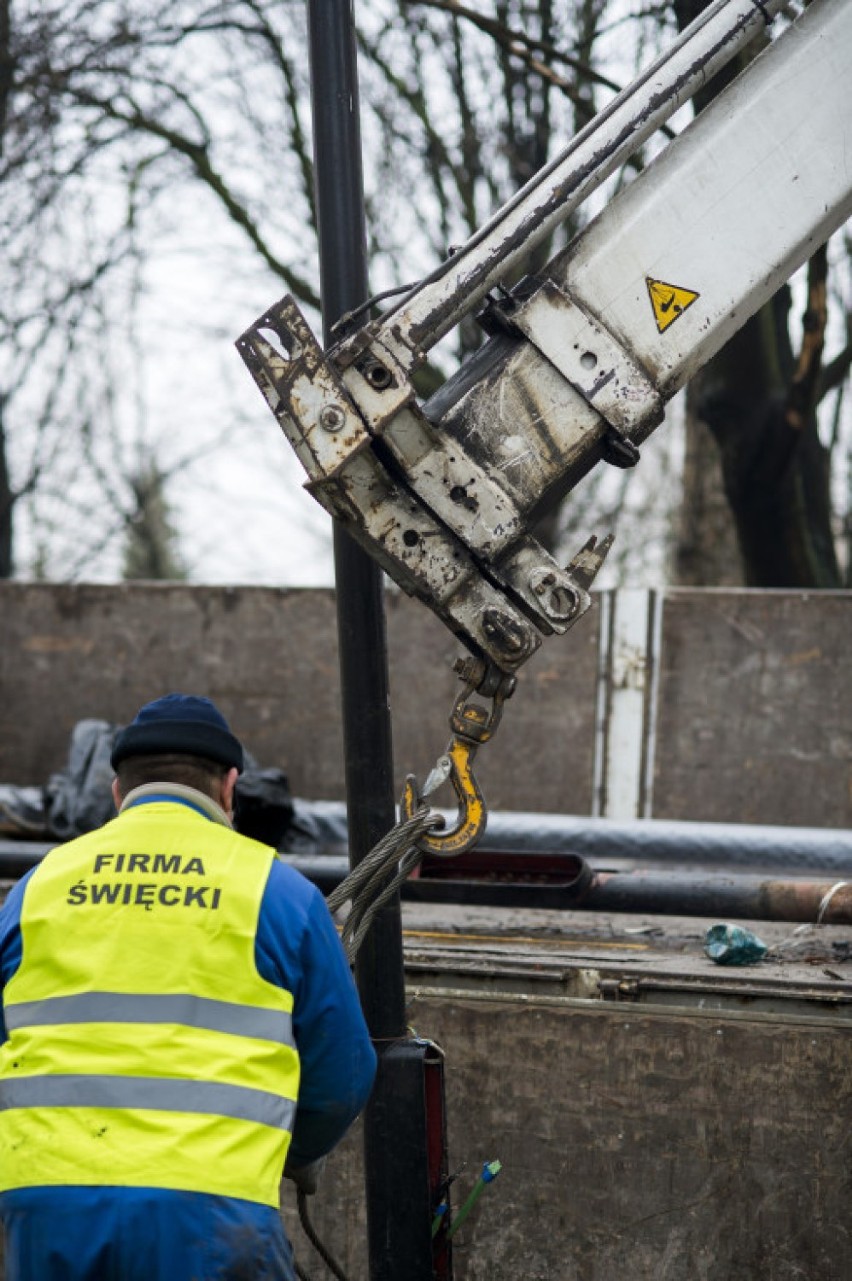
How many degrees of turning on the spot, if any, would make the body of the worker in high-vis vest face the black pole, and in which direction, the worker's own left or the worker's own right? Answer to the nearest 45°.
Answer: approximately 45° to the worker's own right

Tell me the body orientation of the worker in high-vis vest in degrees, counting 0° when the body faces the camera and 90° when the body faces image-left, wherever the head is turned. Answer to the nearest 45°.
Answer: approximately 180°

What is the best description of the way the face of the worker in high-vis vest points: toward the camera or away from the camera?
away from the camera
